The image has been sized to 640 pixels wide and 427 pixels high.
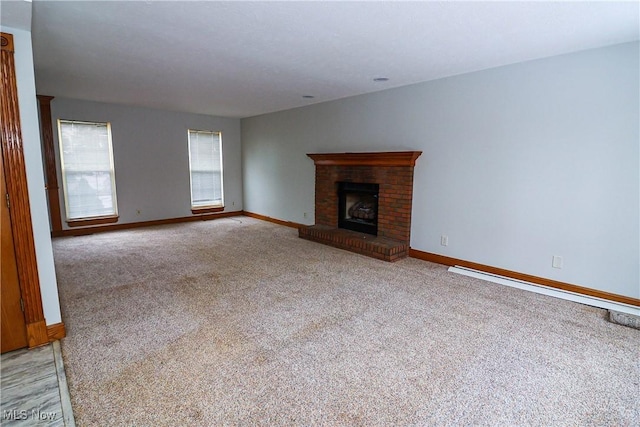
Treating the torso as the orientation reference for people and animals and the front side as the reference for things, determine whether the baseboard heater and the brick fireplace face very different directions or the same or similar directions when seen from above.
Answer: same or similar directions

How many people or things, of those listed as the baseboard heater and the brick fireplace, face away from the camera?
0

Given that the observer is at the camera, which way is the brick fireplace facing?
facing the viewer and to the left of the viewer

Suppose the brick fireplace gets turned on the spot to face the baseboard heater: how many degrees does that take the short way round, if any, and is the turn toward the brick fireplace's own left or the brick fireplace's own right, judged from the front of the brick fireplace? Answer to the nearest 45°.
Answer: approximately 90° to the brick fireplace's own left

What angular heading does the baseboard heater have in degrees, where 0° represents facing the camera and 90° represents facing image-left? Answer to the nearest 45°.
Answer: approximately 45°

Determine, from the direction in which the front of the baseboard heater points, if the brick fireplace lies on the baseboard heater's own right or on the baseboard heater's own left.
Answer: on the baseboard heater's own right
